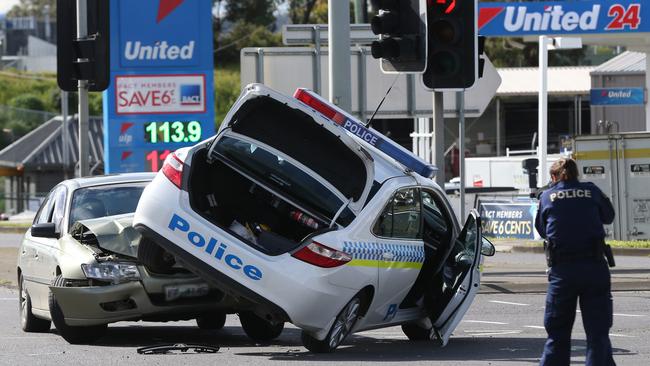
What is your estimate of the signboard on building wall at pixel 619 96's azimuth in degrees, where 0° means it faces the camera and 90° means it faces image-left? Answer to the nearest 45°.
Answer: approximately 0°

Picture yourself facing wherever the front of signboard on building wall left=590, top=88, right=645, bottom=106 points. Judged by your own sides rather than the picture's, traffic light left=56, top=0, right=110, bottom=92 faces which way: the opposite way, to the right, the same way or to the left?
the opposite way

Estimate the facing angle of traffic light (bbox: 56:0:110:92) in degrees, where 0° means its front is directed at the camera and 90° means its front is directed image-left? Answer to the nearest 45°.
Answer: approximately 180°

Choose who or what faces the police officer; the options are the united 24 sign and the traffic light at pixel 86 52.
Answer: the united 24 sign

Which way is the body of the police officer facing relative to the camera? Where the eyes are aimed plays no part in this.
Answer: away from the camera

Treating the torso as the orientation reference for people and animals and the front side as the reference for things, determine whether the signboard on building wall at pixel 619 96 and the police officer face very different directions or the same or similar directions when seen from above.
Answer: very different directions

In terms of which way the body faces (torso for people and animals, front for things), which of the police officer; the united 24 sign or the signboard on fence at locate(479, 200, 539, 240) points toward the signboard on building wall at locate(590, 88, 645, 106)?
the police officer

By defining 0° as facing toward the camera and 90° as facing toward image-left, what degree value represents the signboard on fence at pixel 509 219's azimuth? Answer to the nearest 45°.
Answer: approximately 0°

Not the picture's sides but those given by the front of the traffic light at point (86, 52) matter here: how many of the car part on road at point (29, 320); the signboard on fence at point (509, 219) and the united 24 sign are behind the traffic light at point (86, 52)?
1

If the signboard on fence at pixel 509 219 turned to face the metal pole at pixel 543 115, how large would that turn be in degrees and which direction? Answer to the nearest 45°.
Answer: approximately 180°
